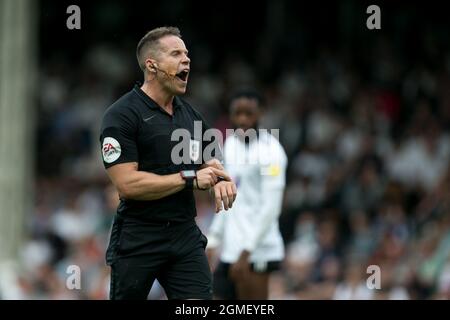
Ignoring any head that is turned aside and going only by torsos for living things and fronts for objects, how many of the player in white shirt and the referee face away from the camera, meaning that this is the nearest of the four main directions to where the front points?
0

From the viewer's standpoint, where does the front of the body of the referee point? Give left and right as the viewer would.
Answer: facing the viewer and to the right of the viewer

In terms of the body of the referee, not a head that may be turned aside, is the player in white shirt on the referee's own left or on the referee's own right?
on the referee's own left
